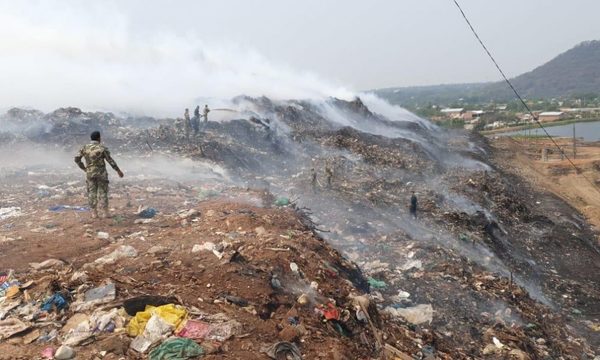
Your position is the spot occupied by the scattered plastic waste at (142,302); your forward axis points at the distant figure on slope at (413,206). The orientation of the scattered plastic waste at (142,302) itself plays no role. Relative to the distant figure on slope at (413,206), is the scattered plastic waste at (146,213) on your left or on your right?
left

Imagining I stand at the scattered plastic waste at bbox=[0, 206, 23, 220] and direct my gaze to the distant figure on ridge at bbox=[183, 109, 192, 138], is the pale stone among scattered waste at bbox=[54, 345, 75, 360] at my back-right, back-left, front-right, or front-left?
back-right

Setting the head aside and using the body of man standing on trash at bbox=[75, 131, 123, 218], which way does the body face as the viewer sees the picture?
away from the camera

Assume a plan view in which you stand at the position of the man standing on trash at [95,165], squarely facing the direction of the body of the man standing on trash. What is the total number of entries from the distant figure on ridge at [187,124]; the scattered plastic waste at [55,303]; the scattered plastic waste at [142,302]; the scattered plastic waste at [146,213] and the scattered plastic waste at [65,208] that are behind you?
2

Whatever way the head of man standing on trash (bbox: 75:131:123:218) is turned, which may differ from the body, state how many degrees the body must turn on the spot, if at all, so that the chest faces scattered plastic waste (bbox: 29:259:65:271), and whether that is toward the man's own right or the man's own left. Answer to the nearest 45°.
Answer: approximately 180°

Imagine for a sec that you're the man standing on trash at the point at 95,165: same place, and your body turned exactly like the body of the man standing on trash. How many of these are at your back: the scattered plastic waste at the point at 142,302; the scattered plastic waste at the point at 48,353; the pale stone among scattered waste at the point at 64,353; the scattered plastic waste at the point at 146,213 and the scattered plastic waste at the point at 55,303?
4

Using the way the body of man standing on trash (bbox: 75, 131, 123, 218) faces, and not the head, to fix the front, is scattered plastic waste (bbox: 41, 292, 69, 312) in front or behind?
behind

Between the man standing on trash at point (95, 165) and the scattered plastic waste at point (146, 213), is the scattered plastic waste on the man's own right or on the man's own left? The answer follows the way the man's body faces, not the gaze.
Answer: on the man's own right

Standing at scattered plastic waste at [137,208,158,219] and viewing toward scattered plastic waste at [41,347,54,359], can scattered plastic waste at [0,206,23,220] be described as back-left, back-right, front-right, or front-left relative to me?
back-right

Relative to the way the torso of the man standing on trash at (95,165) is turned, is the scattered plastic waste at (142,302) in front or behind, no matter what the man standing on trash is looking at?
behind

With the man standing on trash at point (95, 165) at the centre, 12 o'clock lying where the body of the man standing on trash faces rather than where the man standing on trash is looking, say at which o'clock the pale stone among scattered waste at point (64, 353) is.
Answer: The pale stone among scattered waste is roughly at 6 o'clock from the man standing on trash.

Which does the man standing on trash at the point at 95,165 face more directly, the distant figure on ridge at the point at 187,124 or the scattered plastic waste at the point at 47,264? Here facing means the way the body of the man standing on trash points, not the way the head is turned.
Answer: the distant figure on ridge
